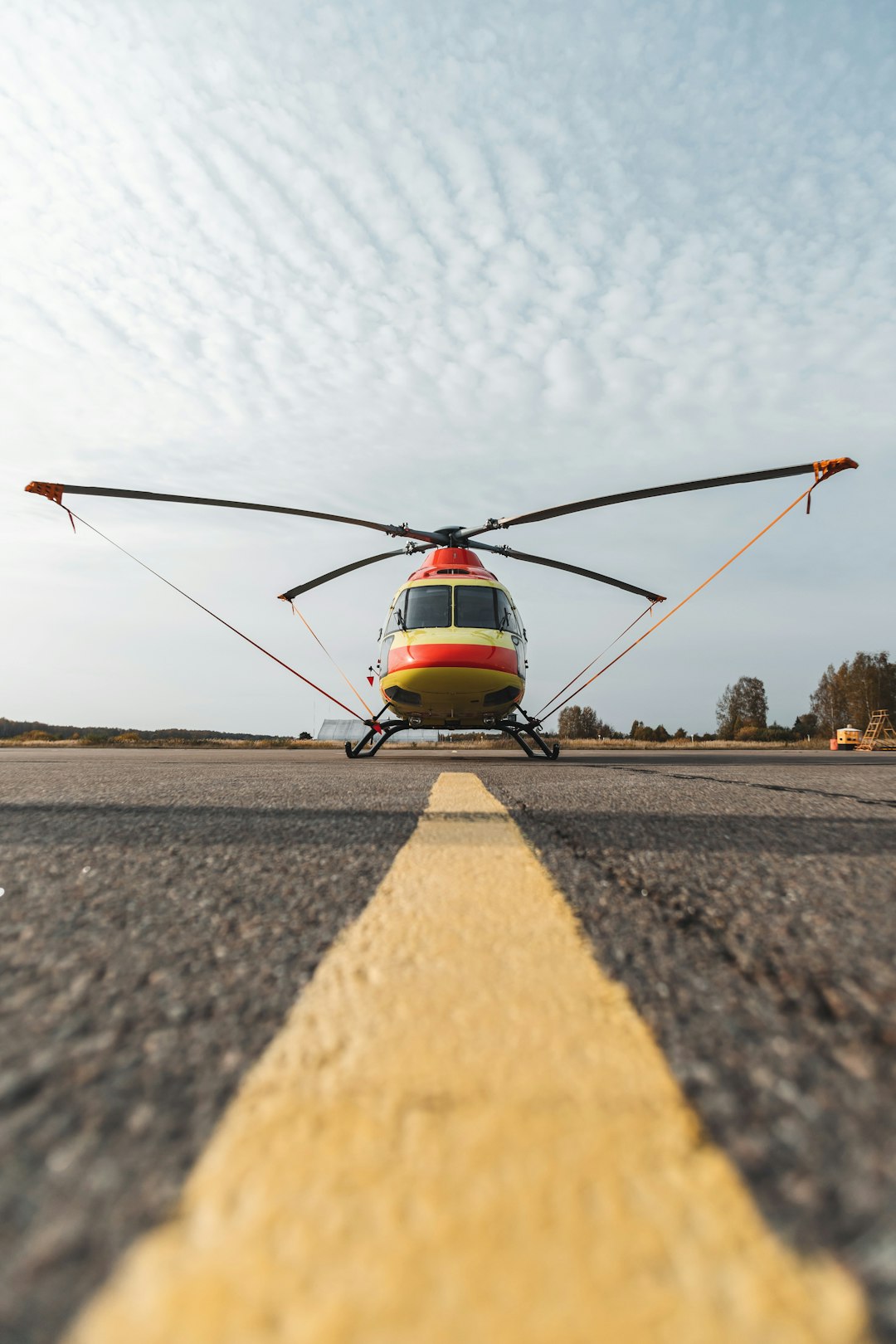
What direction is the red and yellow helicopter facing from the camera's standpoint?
toward the camera
